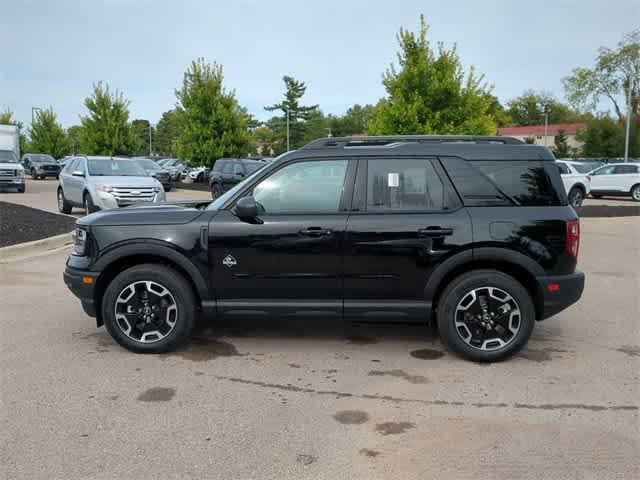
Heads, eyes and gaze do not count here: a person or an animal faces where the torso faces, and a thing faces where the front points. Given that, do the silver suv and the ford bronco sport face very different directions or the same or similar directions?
very different directions

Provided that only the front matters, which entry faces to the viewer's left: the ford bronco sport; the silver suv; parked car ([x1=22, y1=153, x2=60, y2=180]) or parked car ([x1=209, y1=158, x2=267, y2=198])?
the ford bronco sport

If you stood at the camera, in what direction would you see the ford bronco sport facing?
facing to the left of the viewer

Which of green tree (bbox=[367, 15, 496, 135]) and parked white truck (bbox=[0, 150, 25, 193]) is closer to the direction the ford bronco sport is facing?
the parked white truck

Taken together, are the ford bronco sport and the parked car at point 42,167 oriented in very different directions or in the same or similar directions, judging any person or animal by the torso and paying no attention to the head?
very different directions

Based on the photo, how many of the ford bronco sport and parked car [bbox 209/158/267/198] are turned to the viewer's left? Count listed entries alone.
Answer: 1

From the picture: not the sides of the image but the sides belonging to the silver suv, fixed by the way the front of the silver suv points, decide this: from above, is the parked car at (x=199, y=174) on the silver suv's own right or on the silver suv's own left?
on the silver suv's own left

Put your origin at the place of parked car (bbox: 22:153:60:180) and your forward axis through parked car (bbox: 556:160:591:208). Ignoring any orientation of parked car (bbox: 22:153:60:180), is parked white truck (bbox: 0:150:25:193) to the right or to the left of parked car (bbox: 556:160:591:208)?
right

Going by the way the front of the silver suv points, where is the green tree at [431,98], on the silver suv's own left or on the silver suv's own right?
on the silver suv's own left
